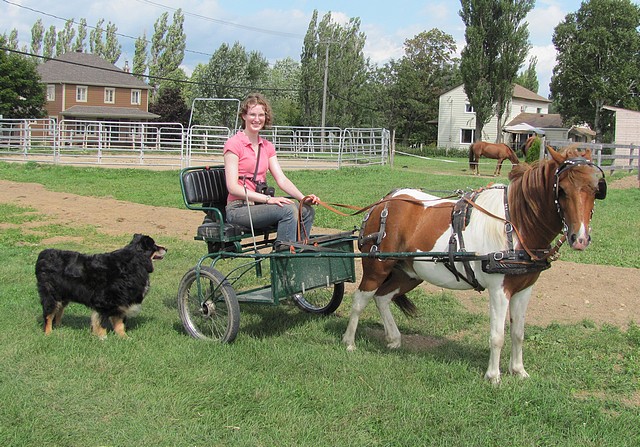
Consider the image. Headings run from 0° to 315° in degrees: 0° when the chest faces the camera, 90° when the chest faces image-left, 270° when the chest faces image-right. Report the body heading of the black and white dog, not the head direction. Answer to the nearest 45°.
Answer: approximately 270°

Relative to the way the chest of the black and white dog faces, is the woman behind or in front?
in front

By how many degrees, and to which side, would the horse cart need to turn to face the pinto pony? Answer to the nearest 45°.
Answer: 0° — it already faces it
